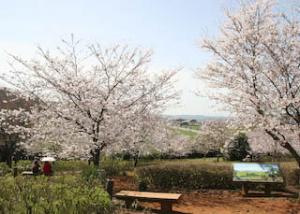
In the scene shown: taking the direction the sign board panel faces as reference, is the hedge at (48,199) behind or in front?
in front

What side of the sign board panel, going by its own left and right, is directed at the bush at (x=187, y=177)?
right

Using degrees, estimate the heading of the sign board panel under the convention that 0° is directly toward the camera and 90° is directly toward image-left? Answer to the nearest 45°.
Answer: approximately 0°

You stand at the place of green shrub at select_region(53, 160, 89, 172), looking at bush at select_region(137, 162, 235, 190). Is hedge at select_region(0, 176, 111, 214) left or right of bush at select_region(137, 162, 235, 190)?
right

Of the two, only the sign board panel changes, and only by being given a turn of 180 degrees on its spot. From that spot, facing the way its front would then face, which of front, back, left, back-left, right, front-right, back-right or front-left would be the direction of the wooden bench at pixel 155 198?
back-left

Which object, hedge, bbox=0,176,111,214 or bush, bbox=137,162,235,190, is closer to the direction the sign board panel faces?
the hedge

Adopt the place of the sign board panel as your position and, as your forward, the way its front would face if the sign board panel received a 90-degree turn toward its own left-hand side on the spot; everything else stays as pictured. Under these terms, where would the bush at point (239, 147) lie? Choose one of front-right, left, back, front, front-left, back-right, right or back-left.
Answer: left

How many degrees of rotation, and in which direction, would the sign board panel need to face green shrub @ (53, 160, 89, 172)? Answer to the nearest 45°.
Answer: approximately 90° to its right
